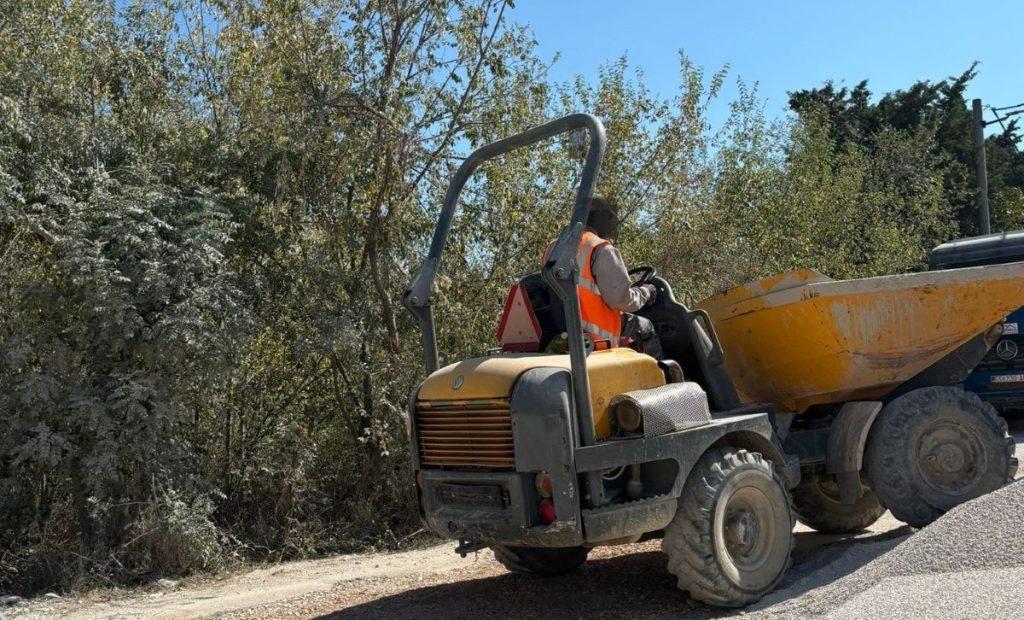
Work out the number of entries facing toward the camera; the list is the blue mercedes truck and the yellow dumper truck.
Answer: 1

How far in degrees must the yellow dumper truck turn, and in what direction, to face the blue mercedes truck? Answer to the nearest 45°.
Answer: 0° — it already faces it

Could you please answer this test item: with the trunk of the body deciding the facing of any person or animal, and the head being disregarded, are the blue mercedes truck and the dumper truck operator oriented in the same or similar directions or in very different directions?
very different directions

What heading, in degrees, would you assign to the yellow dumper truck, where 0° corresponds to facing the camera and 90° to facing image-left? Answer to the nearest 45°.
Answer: approximately 225°

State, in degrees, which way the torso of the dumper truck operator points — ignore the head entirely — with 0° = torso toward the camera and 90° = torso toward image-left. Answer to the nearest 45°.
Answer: approximately 225°

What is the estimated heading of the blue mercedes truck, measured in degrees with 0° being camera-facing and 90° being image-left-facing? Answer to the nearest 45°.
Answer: approximately 0°

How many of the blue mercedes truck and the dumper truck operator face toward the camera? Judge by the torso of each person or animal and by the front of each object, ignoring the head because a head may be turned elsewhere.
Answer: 1
